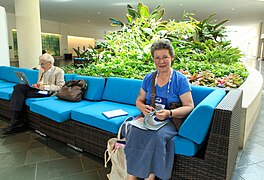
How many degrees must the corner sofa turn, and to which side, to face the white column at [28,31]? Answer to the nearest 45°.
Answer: approximately 90° to its right

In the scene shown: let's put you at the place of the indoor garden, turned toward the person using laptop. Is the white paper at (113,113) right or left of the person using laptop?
left

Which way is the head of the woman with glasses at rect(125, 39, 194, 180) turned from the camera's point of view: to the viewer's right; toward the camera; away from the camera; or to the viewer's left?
toward the camera

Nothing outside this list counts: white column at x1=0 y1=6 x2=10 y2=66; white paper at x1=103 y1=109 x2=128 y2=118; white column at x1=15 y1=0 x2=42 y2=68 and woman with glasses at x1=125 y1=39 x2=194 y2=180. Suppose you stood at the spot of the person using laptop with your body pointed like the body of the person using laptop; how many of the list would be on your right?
2

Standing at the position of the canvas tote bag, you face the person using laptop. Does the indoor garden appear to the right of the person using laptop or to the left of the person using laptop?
right

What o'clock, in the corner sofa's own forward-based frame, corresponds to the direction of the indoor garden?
The indoor garden is roughly at 5 o'clock from the corner sofa.

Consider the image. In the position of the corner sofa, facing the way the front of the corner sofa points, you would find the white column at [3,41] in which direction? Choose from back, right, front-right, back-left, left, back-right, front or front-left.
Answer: right

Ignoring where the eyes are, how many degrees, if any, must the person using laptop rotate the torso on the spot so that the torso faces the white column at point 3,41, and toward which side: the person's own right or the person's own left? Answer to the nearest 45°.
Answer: approximately 90° to the person's own right

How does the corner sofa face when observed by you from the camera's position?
facing the viewer and to the left of the viewer

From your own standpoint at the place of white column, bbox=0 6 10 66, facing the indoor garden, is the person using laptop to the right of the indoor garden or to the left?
right
